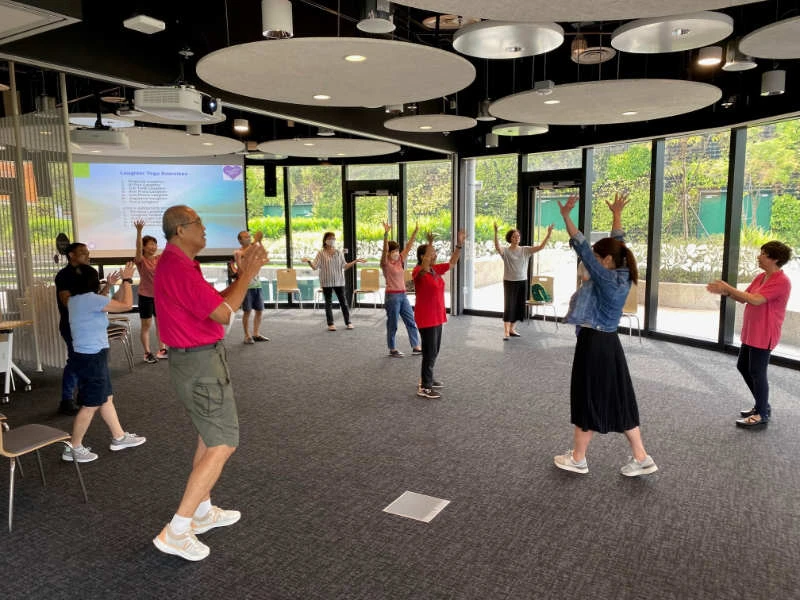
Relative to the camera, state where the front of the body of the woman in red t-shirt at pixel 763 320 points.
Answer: to the viewer's left

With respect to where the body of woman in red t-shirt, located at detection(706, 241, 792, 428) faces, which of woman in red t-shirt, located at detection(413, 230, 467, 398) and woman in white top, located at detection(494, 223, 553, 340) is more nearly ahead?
the woman in red t-shirt

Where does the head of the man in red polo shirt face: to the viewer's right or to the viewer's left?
to the viewer's right

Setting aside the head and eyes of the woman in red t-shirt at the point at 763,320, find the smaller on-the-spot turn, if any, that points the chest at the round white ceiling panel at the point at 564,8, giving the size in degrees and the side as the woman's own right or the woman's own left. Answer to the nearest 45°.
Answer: approximately 45° to the woman's own left

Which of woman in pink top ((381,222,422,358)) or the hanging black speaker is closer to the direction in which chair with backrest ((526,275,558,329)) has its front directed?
the woman in pink top

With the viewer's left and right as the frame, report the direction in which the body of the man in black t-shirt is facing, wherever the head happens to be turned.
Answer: facing to the right of the viewer

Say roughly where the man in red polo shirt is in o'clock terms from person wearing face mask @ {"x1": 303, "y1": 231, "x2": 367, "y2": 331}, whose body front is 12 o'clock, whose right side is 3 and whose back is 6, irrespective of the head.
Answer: The man in red polo shirt is roughly at 12 o'clock from the person wearing face mask.

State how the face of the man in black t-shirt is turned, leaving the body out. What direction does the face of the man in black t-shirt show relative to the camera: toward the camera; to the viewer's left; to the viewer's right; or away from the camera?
to the viewer's right

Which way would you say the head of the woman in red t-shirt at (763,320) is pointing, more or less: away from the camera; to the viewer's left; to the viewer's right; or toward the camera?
to the viewer's left
